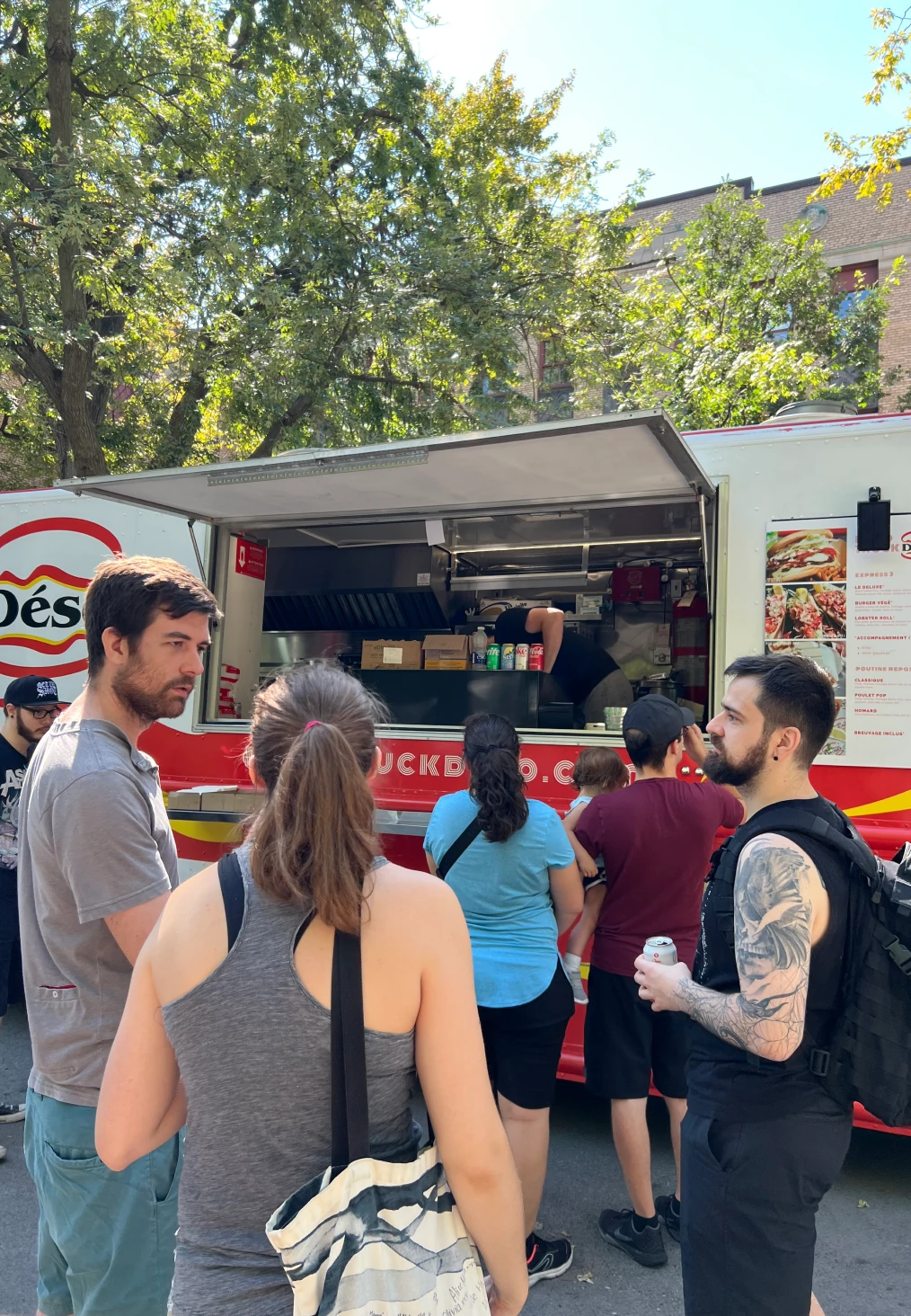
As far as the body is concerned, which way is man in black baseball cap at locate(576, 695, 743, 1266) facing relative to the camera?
away from the camera

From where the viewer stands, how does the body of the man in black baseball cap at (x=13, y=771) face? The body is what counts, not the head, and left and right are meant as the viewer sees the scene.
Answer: facing the viewer and to the right of the viewer

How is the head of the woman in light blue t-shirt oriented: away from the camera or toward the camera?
away from the camera

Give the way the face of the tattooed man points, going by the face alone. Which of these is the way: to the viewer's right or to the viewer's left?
to the viewer's left

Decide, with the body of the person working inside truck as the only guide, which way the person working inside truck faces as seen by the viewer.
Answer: to the viewer's left

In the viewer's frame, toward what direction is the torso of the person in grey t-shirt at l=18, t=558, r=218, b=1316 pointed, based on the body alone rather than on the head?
to the viewer's right

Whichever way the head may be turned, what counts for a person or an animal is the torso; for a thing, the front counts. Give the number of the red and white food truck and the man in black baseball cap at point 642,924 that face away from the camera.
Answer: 1

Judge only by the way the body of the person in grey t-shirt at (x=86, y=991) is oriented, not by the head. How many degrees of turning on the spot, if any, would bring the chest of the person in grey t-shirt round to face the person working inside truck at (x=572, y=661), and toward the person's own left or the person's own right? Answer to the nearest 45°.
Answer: approximately 45° to the person's own left

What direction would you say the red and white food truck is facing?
to the viewer's right

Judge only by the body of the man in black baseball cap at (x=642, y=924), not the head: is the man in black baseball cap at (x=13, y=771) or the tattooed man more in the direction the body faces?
the man in black baseball cap

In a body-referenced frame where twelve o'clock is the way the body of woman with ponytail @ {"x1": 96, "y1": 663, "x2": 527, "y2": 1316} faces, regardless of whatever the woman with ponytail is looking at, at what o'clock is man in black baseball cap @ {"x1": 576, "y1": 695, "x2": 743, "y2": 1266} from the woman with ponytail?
The man in black baseball cap is roughly at 1 o'clock from the woman with ponytail.

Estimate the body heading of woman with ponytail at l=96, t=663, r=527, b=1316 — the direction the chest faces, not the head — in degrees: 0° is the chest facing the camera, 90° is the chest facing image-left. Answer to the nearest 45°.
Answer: approximately 180°
